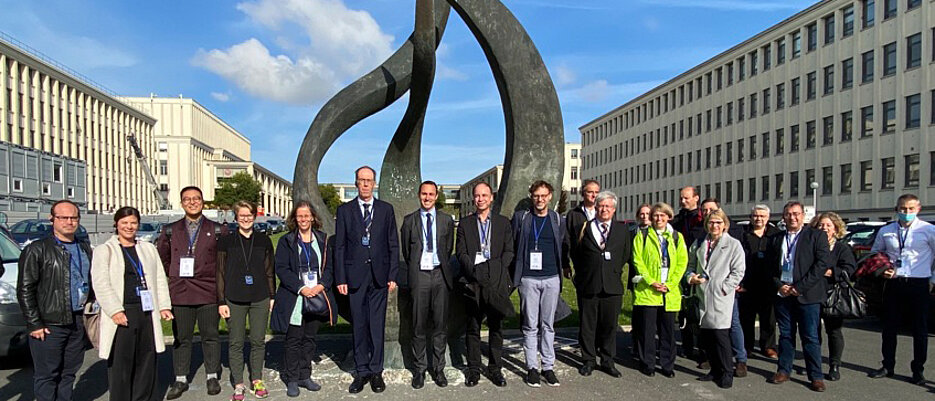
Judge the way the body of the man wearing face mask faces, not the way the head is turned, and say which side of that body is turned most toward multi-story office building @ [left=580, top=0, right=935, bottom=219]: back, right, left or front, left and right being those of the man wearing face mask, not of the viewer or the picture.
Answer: back

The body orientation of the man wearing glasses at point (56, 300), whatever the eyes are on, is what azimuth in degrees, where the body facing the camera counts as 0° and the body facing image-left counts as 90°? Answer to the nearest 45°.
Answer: approximately 315°

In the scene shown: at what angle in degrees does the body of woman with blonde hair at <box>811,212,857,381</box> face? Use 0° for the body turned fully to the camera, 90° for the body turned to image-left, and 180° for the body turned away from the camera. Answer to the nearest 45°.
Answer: approximately 45°
